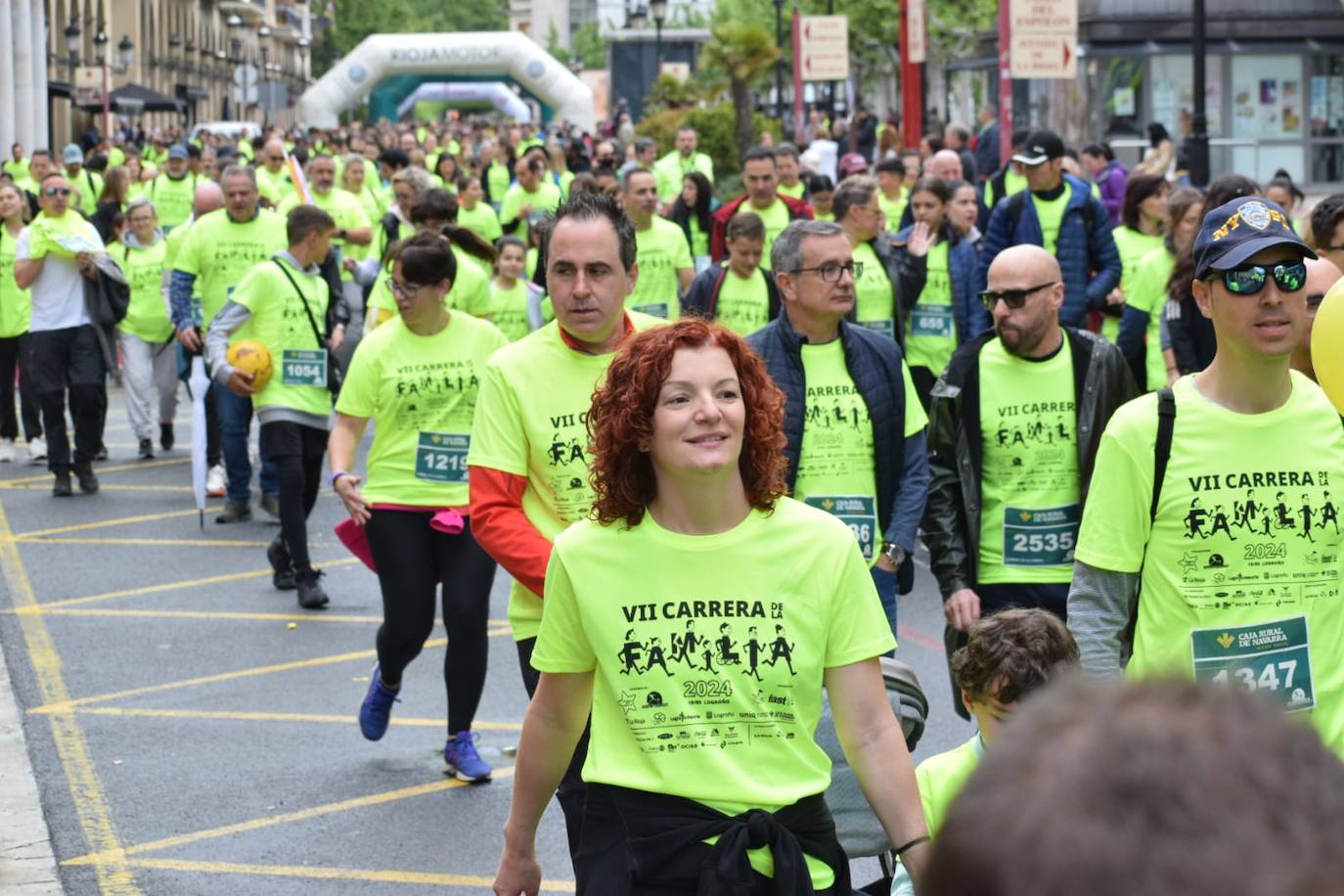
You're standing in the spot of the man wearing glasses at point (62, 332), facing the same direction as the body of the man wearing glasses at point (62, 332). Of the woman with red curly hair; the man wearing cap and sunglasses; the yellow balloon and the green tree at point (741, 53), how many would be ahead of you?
3

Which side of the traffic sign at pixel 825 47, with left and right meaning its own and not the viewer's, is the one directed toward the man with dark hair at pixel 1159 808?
front

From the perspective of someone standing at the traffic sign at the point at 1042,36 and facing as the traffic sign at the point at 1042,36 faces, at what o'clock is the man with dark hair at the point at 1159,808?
The man with dark hair is roughly at 12 o'clock from the traffic sign.

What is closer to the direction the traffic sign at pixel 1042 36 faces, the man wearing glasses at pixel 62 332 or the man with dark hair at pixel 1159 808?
the man with dark hair

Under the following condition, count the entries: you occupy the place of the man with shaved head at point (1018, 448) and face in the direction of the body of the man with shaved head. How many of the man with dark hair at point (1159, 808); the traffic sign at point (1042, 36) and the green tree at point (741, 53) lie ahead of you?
1

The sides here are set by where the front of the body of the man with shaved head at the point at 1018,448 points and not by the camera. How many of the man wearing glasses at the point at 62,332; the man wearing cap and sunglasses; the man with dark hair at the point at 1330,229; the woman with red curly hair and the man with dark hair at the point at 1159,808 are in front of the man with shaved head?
3
